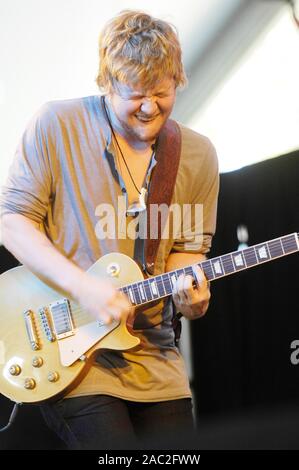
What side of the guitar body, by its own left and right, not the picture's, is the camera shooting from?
front
